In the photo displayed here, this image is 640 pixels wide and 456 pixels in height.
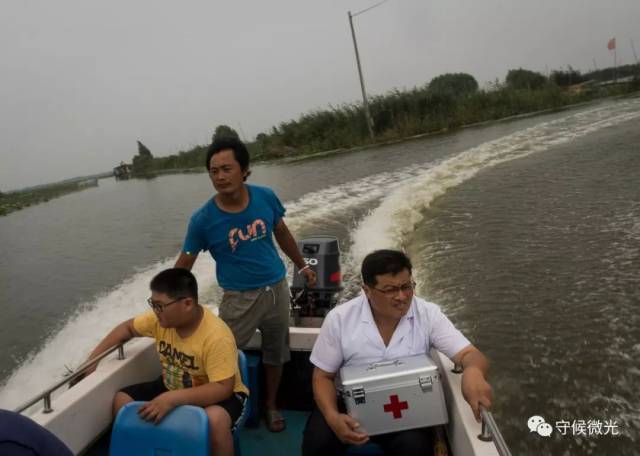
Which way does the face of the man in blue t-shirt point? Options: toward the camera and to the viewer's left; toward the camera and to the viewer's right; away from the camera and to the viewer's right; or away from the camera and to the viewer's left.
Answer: toward the camera and to the viewer's left

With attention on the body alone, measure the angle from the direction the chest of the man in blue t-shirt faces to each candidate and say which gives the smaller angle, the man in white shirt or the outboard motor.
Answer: the man in white shirt

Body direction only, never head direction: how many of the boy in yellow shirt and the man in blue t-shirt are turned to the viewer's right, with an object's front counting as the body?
0

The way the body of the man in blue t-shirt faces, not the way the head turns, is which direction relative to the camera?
toward the camera

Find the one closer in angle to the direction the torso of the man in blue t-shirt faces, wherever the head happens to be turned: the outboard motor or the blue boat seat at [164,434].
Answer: the blue boat seat

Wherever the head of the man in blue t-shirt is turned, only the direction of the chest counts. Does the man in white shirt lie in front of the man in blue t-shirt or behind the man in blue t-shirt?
in front

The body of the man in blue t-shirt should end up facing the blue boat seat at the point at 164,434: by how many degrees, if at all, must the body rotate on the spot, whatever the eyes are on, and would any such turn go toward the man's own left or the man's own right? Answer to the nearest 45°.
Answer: approximately 45° to the man's own right
